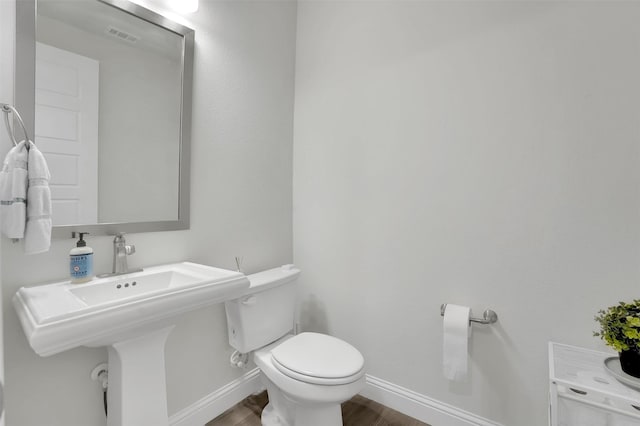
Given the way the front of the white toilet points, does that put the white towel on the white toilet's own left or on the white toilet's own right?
on the white toilet's own right

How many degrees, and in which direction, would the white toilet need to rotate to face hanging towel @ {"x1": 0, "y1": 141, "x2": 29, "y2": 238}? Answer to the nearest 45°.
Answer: approximately 90° to its right

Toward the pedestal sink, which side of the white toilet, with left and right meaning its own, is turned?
right

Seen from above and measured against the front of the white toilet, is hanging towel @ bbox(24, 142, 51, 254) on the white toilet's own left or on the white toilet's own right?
on the white toilet's own right

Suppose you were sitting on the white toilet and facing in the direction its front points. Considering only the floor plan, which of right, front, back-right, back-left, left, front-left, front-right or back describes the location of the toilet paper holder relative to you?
front-left

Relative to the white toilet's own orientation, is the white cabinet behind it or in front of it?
in front

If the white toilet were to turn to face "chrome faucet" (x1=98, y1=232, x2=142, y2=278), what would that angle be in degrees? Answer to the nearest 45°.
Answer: approximately 135° to its right

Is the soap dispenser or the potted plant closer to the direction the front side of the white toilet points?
the potted plant

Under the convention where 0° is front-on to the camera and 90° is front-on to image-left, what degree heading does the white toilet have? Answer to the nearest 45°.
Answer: approximately 315°

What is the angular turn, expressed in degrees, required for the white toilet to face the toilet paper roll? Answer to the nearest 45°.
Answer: approximately 45° to its left

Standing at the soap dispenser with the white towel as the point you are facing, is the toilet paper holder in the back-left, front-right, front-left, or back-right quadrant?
back-left
